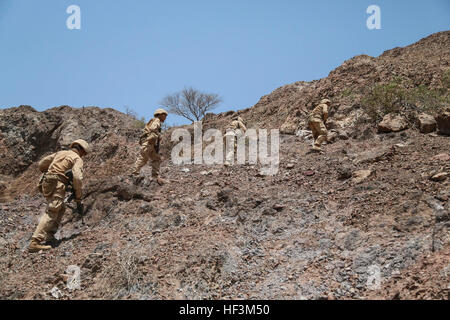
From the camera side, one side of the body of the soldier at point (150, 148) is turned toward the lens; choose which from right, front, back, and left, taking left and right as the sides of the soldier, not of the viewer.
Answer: right

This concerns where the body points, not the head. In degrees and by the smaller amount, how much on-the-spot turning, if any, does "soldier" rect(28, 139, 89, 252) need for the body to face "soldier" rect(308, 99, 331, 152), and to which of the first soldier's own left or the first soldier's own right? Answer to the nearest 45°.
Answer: approximately 45° to the first soldier's own right

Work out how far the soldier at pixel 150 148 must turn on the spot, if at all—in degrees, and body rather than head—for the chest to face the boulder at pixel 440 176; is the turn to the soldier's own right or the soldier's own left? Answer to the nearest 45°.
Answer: approximately 45° to the soldier's own right

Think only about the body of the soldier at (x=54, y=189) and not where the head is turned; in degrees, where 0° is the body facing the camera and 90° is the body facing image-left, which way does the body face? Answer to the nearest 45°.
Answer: approximately 225°

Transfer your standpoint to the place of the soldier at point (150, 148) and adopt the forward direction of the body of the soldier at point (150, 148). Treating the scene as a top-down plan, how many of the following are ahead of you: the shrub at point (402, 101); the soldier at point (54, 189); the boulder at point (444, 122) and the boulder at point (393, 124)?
3

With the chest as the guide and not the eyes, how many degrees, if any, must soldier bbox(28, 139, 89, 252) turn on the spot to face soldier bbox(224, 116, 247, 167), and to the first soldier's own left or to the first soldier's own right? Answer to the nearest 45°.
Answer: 0° — they already face them

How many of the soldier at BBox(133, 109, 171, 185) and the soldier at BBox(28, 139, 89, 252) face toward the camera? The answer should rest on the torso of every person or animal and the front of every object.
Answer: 0

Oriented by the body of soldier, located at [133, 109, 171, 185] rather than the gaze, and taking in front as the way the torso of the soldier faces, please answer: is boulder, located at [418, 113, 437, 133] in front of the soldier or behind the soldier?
in front

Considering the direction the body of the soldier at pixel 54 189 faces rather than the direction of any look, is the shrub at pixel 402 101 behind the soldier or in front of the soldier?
in front
